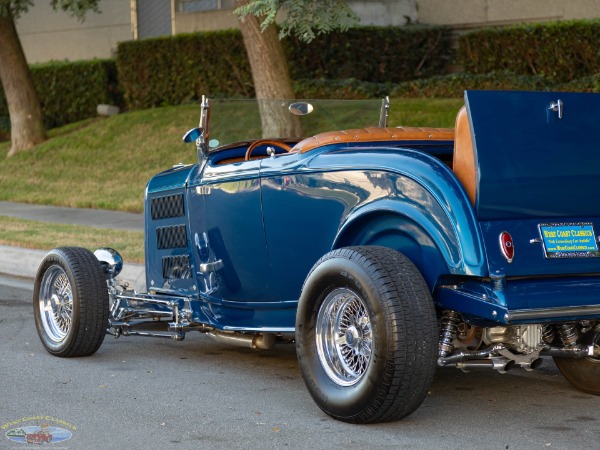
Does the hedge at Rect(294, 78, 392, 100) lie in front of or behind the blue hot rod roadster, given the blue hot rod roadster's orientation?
in front

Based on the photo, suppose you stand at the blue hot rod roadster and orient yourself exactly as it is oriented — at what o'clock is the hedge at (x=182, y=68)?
The hedge is roughly at 1 o'clock from the blue hot rod roadster.

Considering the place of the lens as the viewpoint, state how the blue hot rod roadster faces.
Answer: facing away from the viewer and to the left of the viewer

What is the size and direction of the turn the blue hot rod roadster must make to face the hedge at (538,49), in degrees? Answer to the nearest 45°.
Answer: approximately 45° to its right

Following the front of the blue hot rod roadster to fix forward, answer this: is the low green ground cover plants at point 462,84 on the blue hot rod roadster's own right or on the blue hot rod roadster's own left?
on the blue hot rod roadster's own right

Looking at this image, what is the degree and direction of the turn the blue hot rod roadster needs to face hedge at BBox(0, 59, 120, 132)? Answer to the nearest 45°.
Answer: approximately 45° to its right

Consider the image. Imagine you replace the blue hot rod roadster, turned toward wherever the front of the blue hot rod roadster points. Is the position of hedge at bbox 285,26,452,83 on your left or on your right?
on your right
